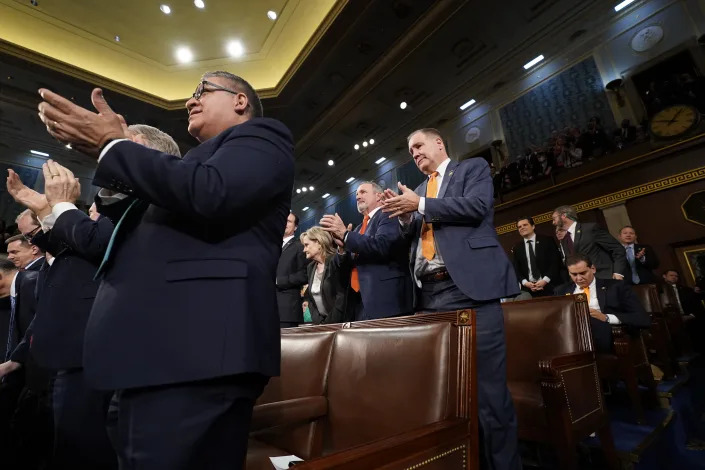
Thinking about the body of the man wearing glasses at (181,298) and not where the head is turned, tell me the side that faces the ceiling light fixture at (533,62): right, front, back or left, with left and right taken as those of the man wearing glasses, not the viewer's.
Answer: back

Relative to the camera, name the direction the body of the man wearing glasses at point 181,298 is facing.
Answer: to the viewer's left

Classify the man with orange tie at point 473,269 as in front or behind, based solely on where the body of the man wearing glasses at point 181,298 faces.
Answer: behind

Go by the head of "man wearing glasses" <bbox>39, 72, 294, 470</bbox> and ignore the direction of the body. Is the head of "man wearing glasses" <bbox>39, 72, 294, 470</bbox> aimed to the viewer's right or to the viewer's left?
to the viewer's left

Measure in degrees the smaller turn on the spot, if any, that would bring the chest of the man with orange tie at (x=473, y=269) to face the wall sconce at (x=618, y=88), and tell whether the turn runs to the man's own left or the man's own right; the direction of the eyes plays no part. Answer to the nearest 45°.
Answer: approximately 180°

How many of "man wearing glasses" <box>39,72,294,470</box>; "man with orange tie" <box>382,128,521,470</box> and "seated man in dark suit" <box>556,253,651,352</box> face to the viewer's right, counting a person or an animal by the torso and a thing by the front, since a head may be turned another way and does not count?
0

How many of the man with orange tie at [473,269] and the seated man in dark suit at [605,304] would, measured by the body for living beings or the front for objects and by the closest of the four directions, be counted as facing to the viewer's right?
0

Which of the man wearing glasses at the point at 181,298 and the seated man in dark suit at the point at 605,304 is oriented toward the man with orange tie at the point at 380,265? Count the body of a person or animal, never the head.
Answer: the seated man in dark suit

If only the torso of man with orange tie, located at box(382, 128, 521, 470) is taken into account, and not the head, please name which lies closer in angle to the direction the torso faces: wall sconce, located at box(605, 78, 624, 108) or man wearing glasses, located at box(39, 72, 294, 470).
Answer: the man wearing glasses

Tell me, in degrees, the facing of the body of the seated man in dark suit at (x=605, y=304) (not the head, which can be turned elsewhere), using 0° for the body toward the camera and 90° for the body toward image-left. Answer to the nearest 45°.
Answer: approximately 45°

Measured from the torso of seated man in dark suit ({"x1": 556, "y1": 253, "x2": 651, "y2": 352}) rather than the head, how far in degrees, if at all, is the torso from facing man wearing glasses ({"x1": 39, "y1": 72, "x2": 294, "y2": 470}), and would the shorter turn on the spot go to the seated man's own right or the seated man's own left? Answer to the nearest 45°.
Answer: approximately 45° to the seated man's own left

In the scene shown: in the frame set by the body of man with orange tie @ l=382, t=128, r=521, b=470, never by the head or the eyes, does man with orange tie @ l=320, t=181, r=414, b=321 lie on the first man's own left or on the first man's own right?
on the first man's own right

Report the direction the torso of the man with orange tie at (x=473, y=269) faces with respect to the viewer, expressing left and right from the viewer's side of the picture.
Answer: facing the viewer and to the left of the viewer

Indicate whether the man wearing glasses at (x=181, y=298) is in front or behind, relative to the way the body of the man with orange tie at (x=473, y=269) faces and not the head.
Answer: in front
